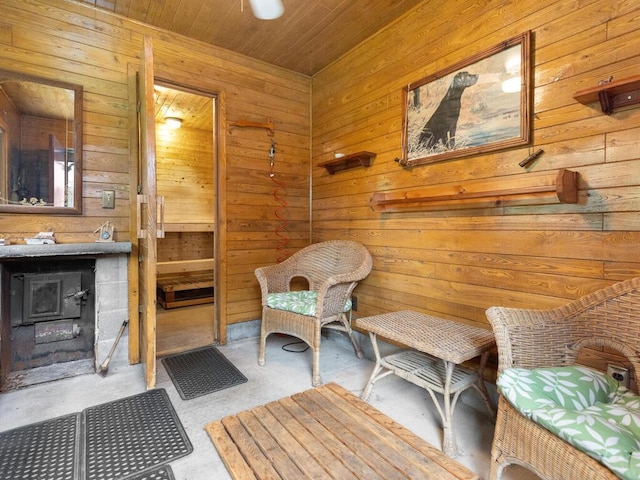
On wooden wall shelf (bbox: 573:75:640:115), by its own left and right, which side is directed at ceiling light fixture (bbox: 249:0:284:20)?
front

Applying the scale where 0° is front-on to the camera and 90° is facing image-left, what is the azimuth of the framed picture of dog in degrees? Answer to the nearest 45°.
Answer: approximately 45°

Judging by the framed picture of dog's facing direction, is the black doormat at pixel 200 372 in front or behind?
in front

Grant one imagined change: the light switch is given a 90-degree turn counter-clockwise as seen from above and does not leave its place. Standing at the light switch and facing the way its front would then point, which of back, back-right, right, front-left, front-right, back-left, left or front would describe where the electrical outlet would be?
front-right

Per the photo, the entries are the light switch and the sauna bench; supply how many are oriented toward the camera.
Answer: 2

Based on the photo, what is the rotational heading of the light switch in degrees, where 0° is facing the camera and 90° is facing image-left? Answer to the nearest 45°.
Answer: approximately 0°

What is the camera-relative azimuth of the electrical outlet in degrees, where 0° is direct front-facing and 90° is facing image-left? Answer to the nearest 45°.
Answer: approximately 45°

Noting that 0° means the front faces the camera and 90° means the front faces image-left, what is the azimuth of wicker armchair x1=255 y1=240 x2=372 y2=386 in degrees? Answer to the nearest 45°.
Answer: approximately 45°

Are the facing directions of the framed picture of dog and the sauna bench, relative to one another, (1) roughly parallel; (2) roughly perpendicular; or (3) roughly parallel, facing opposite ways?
roughly perpendicular

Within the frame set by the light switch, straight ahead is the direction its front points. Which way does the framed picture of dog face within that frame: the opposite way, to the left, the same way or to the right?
to the right
